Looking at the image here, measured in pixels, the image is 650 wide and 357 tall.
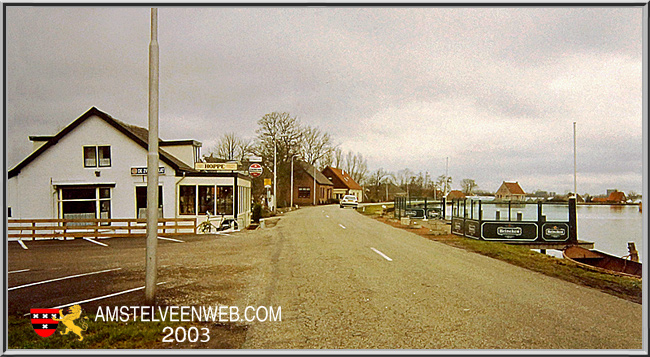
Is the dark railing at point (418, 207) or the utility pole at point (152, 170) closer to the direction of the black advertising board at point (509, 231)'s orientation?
the utility pole

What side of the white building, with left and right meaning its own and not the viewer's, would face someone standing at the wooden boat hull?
front

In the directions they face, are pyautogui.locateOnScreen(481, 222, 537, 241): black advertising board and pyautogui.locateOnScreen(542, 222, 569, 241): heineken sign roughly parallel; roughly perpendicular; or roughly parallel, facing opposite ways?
roughly parallel

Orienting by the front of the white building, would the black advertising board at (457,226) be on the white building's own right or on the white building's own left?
on the white building's own left

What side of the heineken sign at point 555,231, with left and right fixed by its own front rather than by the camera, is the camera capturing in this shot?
front

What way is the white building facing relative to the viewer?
toward the camera

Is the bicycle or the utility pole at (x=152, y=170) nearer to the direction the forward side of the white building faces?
the utility pole

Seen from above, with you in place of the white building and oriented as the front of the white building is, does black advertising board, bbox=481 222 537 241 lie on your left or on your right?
on your left

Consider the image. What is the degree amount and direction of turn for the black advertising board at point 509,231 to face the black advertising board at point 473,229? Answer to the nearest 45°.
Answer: approximately 90° to its right
